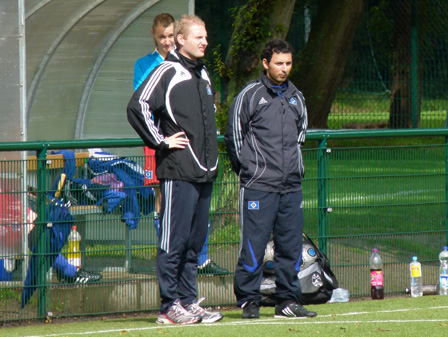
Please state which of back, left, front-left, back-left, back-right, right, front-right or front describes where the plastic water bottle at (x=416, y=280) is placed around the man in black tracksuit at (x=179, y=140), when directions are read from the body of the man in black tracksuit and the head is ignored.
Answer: left

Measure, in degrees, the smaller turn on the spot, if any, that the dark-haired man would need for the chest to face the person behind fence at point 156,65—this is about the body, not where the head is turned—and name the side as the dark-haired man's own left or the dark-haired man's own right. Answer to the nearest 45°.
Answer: approximately 180°

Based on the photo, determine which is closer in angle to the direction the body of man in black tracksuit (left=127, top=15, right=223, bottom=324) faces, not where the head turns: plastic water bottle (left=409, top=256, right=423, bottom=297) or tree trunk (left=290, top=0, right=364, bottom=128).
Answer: the plastic water bottle

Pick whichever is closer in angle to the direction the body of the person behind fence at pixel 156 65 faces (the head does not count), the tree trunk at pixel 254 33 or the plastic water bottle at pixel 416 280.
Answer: the plastic water bottle

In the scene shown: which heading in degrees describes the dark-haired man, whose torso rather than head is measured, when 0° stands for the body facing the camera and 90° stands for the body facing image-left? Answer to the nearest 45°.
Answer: approximately 315°

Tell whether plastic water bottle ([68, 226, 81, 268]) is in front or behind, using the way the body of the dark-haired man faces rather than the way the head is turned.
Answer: behind

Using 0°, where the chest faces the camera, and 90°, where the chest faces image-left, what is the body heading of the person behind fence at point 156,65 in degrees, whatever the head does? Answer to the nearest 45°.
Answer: approximately 315°

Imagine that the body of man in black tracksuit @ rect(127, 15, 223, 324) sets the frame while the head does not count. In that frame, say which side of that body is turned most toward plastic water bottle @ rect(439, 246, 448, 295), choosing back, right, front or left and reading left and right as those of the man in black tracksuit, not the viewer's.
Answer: left

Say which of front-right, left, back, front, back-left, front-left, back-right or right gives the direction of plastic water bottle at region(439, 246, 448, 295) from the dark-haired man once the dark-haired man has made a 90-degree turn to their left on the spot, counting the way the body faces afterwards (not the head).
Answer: front

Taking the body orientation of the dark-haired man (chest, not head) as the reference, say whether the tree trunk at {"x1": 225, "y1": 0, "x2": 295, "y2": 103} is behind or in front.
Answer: behind

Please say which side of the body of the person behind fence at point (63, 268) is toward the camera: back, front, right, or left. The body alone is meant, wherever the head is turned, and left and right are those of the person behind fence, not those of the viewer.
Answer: right

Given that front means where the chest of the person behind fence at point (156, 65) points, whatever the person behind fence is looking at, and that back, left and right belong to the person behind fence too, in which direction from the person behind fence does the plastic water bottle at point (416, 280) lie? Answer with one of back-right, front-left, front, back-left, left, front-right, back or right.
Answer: front-left

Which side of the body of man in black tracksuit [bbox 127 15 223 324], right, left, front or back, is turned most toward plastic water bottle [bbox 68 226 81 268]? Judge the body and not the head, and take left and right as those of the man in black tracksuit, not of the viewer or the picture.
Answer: back

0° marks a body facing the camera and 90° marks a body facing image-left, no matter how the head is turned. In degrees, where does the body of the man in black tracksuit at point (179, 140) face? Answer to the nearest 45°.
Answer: approximately 315°

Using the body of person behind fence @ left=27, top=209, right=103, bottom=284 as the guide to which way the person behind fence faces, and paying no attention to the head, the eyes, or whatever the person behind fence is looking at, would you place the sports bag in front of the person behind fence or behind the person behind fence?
in front
